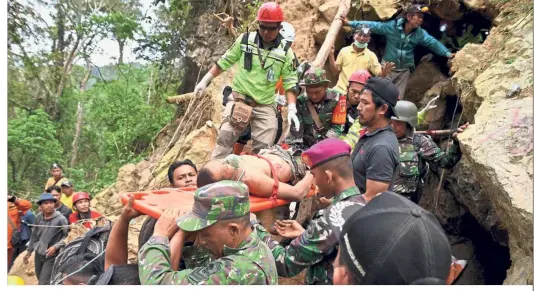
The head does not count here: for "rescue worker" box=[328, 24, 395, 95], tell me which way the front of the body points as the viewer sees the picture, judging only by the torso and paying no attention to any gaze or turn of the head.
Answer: toward the camera

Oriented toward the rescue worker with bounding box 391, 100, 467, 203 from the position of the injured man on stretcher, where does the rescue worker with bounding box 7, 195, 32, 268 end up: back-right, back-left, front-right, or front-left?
back-left

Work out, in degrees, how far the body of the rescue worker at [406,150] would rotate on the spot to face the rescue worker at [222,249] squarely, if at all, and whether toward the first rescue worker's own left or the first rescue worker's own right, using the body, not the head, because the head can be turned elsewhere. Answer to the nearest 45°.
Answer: approximately 45° to the first rescue worker's own left

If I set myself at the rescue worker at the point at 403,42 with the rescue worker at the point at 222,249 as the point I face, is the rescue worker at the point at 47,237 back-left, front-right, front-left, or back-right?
front-right

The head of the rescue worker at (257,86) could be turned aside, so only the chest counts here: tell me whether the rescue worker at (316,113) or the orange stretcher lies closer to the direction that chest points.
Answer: the orange stretcher

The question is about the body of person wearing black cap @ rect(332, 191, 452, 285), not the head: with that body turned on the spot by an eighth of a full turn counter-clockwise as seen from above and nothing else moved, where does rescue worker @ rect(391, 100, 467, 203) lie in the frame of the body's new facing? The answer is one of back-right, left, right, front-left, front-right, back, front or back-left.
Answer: right

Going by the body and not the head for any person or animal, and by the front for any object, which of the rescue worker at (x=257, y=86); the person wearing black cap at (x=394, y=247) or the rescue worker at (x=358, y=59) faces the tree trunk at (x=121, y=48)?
the person wearing black cap at (x=394, y=247)

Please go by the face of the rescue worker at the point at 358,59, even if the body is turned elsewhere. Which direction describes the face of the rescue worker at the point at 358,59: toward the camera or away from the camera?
toward the camera

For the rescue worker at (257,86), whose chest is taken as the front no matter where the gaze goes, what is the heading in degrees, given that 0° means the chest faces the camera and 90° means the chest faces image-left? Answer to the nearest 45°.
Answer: approximately 0°

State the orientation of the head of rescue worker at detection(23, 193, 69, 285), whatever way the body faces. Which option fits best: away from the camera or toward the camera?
toward the camera

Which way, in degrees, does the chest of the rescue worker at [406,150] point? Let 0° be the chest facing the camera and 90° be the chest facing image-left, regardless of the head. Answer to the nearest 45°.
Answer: approximately 45°

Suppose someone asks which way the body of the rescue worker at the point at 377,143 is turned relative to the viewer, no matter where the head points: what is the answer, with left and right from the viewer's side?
facing to the left of the viewer

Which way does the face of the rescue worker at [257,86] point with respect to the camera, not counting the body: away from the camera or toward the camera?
toward the camera

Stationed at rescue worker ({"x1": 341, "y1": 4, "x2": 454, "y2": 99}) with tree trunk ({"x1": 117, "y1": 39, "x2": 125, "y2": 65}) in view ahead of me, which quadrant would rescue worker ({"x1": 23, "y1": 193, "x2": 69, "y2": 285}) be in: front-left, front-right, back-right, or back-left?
front-left
